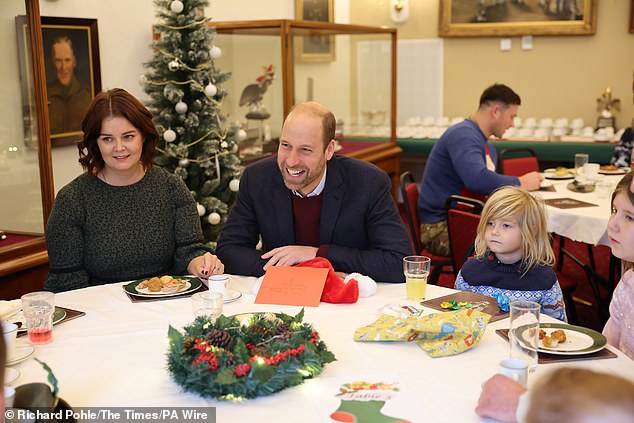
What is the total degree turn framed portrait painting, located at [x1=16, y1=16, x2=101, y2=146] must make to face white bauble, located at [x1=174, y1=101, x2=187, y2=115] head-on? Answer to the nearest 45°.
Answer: approximately 45° to its left

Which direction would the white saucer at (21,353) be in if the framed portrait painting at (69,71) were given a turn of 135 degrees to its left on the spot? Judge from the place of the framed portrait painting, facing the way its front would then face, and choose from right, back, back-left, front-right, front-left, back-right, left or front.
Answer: back

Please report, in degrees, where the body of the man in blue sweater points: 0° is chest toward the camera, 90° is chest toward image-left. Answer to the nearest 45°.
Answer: approximately 270°

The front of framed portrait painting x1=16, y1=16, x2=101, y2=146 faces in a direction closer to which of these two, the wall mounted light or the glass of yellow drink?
the glass of yellow drink

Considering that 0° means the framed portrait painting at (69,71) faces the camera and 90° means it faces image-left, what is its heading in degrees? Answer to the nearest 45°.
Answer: approximately 315°

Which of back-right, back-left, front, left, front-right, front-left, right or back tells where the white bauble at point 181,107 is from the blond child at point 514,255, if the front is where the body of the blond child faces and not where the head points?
right

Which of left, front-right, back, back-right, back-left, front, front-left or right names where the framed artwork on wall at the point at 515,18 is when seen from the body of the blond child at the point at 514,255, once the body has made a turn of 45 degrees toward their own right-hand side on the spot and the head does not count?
right

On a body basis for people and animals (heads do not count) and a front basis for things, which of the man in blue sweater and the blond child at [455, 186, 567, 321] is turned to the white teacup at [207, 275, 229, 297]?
the blond child

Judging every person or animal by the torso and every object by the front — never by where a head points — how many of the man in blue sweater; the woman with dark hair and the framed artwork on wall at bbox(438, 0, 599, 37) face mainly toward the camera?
2

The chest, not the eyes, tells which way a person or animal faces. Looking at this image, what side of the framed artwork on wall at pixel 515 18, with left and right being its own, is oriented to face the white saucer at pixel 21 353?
front

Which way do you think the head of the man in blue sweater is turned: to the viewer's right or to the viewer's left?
to the viewer's right

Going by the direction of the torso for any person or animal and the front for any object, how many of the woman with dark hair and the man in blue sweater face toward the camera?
1

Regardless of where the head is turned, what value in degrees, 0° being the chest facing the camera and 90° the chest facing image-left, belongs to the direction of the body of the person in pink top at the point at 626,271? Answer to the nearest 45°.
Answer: approximately 45°

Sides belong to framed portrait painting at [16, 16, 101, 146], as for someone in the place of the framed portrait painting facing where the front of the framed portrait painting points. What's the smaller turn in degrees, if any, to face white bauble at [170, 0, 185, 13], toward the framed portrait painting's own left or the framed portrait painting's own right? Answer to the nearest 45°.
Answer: approximately 45° to the framed portrait painting's own left
